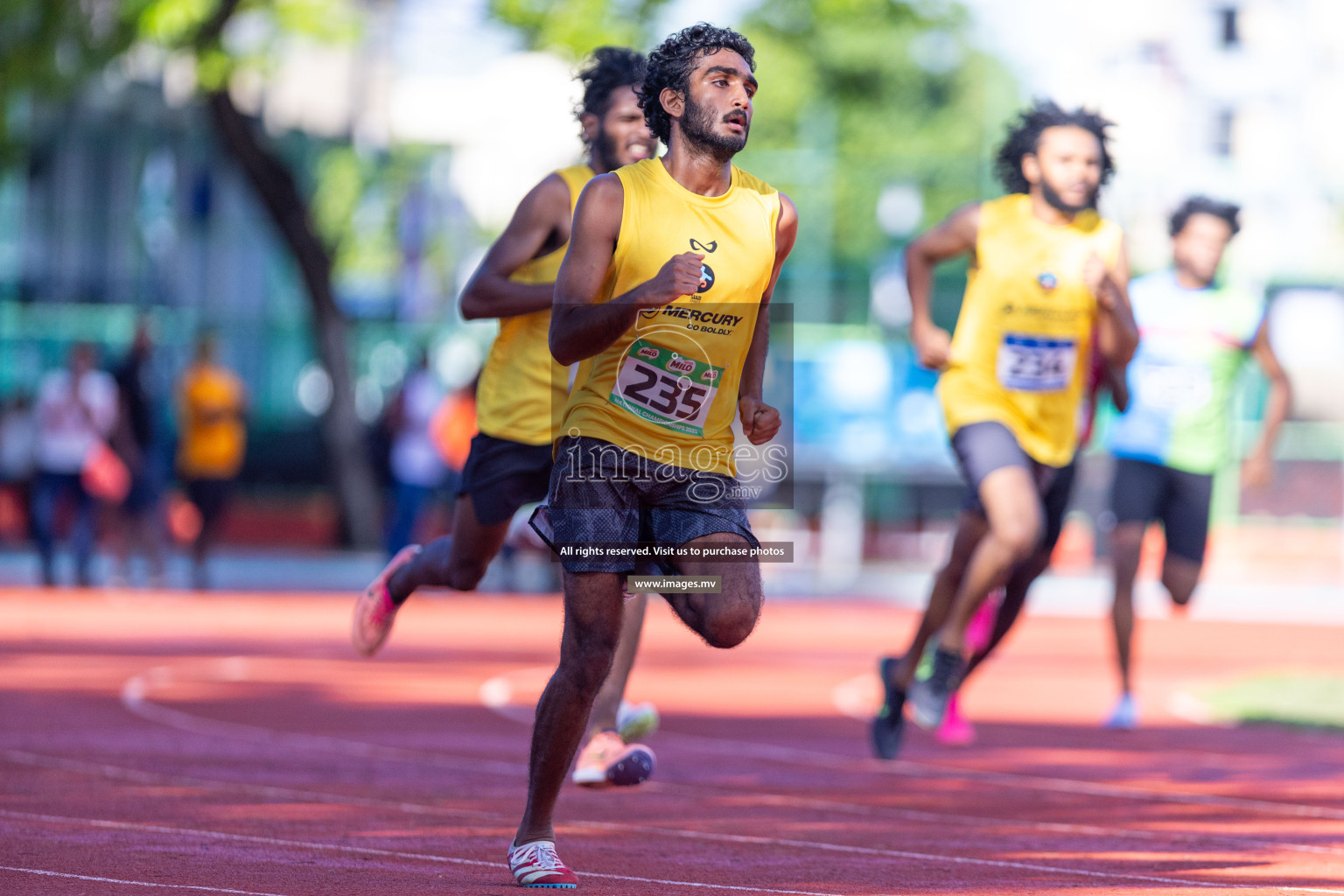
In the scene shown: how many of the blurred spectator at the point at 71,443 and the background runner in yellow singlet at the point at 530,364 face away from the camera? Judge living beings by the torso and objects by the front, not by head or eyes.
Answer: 0

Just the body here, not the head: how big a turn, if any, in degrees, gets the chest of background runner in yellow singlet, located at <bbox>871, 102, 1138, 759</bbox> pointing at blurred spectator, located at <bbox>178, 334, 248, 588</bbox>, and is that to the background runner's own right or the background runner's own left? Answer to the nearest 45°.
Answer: approximately 180°

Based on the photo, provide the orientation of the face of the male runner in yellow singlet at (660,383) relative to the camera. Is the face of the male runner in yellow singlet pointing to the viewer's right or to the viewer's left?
to the viewer's right

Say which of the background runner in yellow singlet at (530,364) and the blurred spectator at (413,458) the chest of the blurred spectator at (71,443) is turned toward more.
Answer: the background runner in yellow singlet

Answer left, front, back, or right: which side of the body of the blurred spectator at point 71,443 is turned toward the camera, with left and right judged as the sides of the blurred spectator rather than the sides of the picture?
front

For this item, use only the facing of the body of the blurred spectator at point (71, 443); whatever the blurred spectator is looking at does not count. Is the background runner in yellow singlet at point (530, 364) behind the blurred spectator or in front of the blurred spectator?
in front

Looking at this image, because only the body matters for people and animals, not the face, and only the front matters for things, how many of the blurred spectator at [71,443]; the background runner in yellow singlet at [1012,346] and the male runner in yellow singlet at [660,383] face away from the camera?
0

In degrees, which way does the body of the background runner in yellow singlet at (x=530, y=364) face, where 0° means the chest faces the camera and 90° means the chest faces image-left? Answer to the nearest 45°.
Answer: approximately 315°

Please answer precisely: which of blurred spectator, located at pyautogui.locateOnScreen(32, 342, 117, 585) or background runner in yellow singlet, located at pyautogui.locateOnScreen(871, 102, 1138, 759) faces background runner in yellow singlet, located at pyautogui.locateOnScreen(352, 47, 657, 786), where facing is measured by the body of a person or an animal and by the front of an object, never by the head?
the blurred spectator

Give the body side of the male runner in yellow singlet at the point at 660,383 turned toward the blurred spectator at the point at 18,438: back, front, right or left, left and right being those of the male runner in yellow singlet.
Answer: back

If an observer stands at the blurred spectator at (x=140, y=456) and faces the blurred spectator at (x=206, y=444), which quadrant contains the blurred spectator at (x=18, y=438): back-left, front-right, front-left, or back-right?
back-left

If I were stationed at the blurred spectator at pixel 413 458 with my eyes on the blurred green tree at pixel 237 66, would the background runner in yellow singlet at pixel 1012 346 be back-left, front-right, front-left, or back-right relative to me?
back-left

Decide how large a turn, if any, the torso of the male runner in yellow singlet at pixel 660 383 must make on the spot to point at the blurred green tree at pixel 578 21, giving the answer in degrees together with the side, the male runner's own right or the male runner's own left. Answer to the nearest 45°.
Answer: approximately 135° to the male runner's own left

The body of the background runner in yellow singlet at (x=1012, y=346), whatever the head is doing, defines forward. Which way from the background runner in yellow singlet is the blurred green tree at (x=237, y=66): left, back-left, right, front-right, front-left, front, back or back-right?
back

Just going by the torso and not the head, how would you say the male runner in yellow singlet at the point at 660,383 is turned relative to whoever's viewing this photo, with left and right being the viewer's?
facing the viewer and to the right of the viewer

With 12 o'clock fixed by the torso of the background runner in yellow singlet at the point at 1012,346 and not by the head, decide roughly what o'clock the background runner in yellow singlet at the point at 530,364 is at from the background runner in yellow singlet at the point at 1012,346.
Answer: the background runner in yellow singlet at the point at 530,364 is roughly at 3 o'clock from the background runner in yellow singlet at the point at 1012,346.

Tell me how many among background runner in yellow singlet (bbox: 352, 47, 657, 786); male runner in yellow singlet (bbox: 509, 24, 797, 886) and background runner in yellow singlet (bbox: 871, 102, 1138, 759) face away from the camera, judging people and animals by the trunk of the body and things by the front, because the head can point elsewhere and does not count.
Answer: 0
